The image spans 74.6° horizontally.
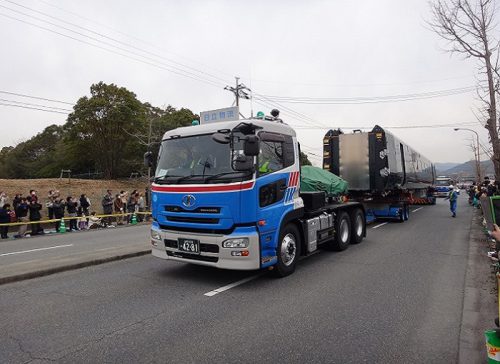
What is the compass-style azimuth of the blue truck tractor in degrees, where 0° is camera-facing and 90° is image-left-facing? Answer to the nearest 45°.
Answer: approximately 45°

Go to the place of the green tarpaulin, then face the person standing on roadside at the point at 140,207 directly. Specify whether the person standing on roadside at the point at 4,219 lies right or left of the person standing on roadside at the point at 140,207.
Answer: left

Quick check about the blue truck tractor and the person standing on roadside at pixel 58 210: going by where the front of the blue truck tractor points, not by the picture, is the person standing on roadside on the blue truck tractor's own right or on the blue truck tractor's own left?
on the blue truck tractor's own right

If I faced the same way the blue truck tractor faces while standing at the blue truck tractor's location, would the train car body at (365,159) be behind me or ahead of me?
behind

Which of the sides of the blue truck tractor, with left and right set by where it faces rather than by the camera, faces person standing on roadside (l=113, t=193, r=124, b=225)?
right

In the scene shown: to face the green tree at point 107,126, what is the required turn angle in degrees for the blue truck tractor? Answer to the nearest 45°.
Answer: approximately 90° to its right

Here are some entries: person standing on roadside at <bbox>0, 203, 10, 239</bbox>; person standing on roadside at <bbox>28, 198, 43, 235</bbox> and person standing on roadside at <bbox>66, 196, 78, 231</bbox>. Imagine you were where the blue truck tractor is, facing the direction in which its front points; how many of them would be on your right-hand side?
3

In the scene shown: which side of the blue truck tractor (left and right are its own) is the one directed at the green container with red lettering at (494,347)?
left

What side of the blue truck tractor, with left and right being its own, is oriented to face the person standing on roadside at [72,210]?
right

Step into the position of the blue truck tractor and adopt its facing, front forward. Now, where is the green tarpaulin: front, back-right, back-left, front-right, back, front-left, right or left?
back

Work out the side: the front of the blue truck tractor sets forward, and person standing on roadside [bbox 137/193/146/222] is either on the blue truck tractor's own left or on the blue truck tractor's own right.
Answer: on the blue truck tractor's own right
